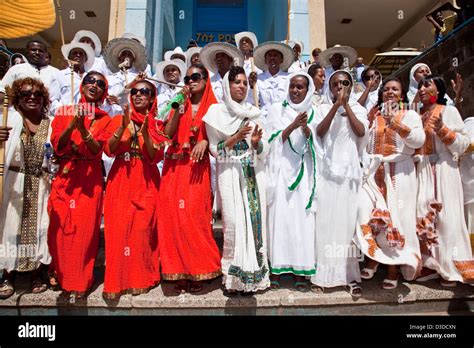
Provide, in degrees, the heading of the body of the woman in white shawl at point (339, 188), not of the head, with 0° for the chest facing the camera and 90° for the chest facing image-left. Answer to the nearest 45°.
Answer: approximately 0°

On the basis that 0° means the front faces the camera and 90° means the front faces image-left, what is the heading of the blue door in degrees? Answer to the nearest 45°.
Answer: approximately 0°

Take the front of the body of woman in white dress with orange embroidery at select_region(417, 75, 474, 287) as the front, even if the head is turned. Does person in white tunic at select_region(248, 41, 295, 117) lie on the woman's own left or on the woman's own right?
on the woman's own right

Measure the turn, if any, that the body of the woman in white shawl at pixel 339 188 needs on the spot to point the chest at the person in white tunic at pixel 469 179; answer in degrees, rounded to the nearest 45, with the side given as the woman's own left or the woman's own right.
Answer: approximately 135° to the woman's own left

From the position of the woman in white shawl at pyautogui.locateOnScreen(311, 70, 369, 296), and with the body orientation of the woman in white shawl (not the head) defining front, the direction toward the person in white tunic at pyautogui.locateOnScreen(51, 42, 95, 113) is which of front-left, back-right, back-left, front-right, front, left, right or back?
right

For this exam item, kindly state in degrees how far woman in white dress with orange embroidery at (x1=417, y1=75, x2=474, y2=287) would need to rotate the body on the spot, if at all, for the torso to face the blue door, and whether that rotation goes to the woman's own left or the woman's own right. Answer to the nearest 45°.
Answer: approximately 90° to the woman's own right

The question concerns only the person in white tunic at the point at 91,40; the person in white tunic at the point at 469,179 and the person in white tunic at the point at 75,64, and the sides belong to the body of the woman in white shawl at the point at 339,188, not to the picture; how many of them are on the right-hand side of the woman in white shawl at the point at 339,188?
2

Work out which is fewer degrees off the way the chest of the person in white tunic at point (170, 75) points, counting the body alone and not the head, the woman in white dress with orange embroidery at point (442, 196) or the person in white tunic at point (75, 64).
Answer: the woman in white dress with orange embroidery
